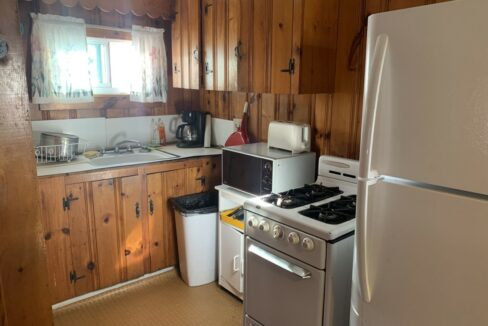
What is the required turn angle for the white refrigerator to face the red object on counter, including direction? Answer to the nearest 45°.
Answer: approximately 90° to its right

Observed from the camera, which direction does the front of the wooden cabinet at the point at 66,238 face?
facing the viewer and to the right of the viewer

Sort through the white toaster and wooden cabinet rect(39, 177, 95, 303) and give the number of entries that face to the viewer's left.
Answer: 0

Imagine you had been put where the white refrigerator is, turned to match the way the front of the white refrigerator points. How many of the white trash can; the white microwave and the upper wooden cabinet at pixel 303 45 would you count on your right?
3

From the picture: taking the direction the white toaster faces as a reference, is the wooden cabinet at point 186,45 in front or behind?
behind

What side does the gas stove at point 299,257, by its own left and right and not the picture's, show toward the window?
right

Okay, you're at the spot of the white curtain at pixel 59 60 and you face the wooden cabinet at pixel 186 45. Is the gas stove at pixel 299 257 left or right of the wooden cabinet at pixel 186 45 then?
right

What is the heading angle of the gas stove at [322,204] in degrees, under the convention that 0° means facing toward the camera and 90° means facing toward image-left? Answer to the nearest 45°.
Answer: approximately 45°

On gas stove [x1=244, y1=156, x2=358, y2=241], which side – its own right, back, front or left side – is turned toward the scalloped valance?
right

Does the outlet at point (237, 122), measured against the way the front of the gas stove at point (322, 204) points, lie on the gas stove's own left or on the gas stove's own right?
on the gas stove's own right
